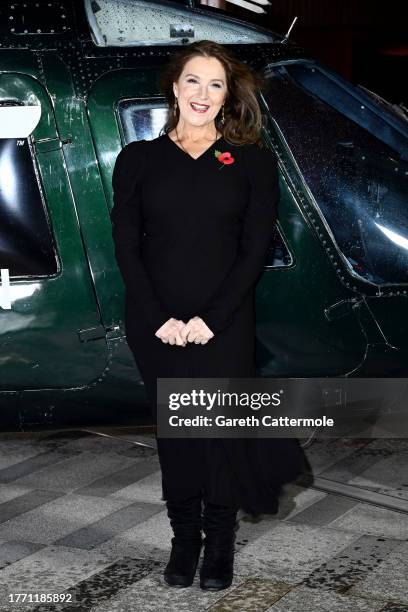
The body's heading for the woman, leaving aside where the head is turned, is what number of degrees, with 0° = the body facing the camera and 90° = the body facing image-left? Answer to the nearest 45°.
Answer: approximately 0°

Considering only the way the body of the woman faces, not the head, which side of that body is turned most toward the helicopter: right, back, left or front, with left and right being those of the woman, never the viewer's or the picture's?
back
